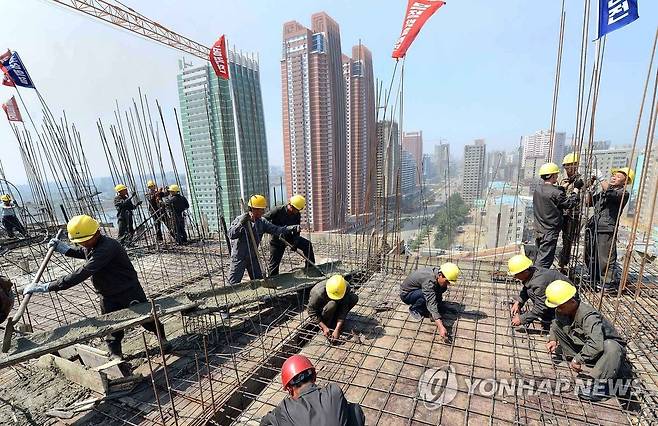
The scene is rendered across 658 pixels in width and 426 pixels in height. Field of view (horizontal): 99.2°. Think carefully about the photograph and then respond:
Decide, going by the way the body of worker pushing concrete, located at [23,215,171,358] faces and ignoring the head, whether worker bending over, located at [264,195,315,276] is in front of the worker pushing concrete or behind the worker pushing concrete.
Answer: behind

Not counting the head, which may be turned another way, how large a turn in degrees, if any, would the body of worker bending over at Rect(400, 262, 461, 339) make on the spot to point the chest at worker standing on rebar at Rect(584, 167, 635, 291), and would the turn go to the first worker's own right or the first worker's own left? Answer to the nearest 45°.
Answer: approximately 90° to the first worker's own left

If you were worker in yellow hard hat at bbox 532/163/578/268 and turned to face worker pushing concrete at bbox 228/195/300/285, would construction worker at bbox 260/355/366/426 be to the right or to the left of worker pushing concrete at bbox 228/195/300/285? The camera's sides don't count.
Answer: left

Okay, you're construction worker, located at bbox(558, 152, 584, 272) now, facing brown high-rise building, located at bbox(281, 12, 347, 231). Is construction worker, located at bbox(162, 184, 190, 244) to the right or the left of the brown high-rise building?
left

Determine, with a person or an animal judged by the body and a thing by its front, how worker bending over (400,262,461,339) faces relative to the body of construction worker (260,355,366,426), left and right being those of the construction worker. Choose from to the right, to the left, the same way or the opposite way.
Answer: the opposite way

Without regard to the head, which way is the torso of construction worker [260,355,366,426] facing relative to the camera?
away from the camera
